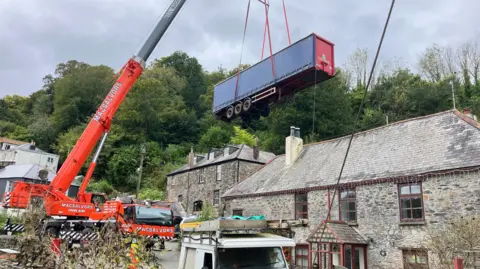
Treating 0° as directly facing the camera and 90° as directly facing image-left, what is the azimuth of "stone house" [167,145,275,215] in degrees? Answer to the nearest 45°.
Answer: approximately 45°

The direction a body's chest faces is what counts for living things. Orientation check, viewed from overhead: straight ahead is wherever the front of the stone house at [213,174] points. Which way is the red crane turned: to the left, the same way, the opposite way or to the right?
to the left

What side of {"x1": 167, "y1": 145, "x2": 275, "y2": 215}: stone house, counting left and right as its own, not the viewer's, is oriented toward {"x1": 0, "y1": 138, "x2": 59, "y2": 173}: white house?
right

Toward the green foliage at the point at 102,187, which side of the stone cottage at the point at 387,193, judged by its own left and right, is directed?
right
